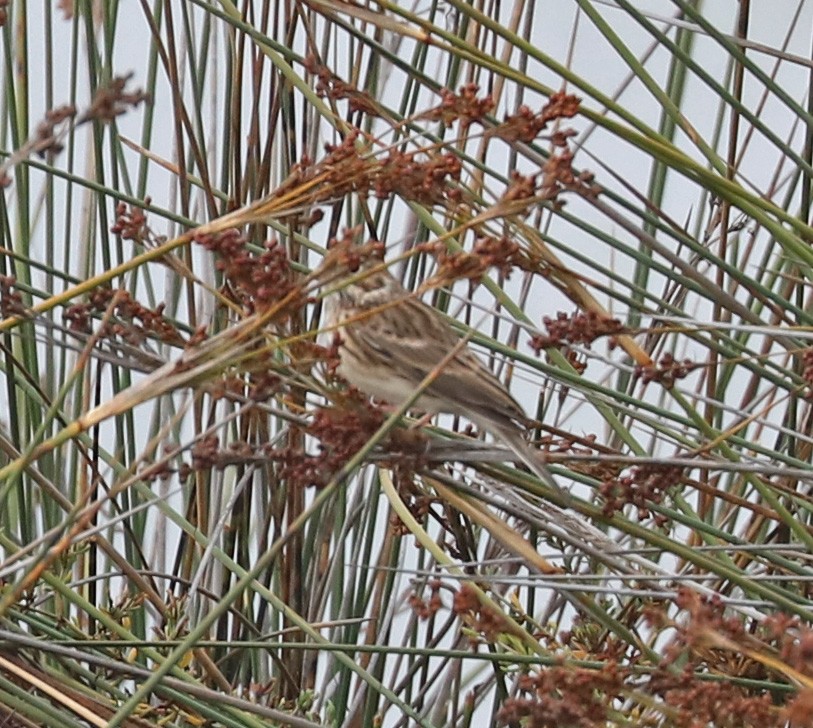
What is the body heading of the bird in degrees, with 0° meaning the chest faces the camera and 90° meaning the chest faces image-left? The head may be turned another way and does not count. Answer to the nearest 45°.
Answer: approximately 90°
